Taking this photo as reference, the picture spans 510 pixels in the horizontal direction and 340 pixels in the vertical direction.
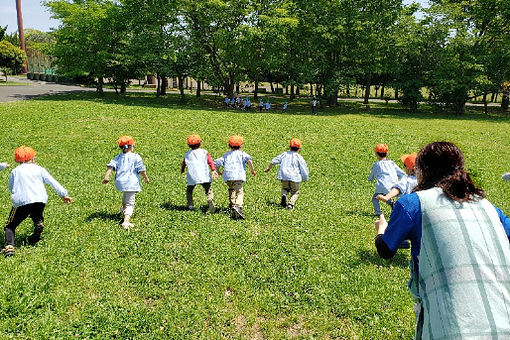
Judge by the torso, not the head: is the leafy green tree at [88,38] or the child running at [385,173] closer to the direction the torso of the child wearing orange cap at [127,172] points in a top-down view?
the leafy green tree

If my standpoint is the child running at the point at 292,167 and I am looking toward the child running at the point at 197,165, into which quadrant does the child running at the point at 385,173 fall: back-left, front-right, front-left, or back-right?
back-left

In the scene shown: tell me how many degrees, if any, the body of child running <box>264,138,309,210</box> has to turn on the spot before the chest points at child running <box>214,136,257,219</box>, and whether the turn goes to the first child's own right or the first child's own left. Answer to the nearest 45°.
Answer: approximately 135° to the first child's own left

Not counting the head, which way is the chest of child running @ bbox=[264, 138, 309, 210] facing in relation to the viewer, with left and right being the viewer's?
facing away from the viewer

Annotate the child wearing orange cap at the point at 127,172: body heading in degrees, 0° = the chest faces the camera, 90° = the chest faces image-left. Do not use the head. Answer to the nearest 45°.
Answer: approximately 180°

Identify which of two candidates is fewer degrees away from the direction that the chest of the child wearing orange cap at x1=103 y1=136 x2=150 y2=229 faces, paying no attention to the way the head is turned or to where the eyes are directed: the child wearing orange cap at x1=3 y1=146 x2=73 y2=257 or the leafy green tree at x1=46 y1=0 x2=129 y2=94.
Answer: the leafy green tree

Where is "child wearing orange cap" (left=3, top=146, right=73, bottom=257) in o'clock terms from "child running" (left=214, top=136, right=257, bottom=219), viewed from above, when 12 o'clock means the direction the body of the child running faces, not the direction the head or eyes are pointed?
The child wearing orange cap is roughly at 8 o'clock from the child running.

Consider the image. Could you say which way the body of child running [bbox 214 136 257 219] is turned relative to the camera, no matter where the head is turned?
away from the camera

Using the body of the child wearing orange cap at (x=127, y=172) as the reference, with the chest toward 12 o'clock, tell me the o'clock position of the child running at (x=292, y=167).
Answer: The child running is roughly at 3 o'clock from the child wearing orange cap.

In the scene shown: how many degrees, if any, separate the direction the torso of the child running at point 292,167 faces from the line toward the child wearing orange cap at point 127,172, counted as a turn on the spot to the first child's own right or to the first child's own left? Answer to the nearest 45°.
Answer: approximately 135° to the first child's own left
